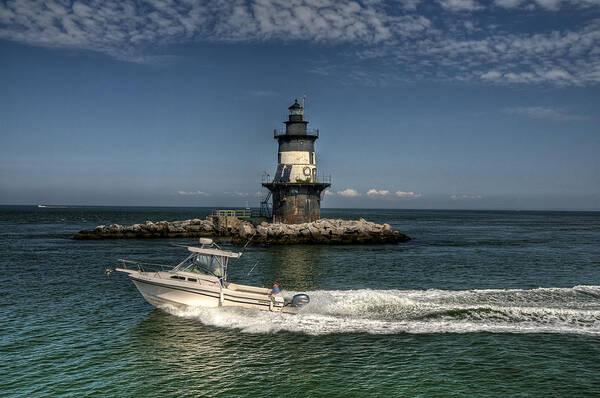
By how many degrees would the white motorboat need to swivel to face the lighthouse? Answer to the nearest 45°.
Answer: approximately 90° to its right

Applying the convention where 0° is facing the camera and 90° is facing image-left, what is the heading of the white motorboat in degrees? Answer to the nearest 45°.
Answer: approximately 90°
